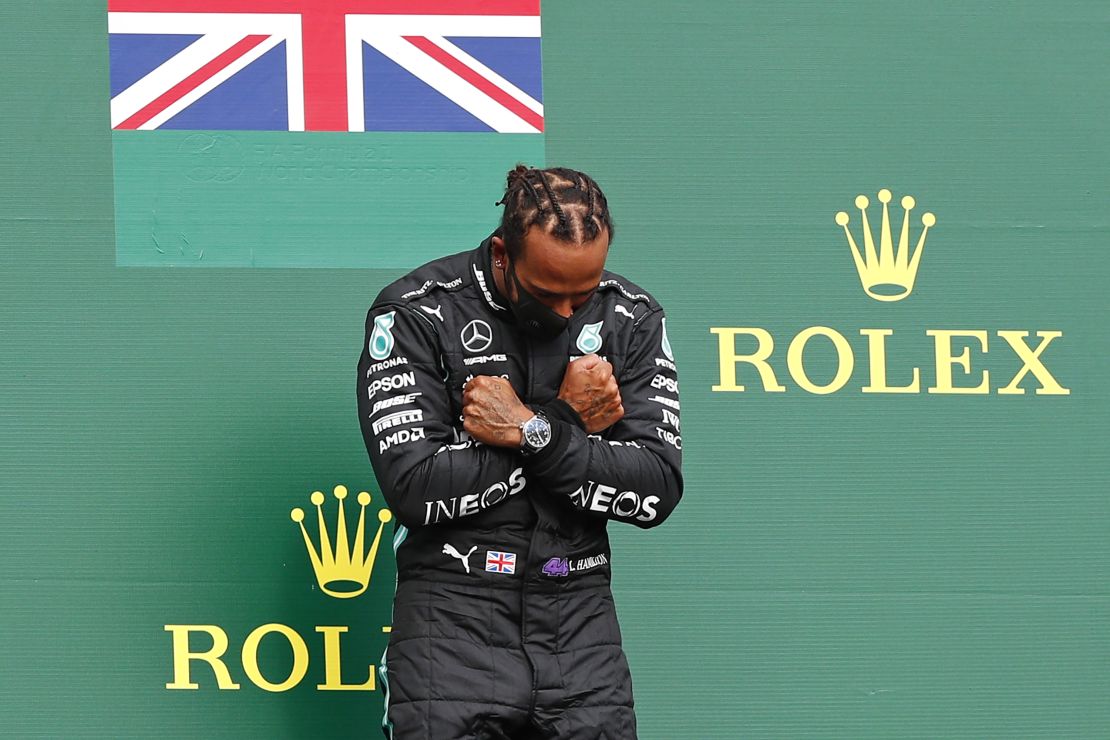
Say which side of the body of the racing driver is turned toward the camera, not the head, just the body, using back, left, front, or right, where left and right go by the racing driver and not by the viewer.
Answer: front

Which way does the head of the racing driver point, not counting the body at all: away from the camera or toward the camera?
toward the camera
